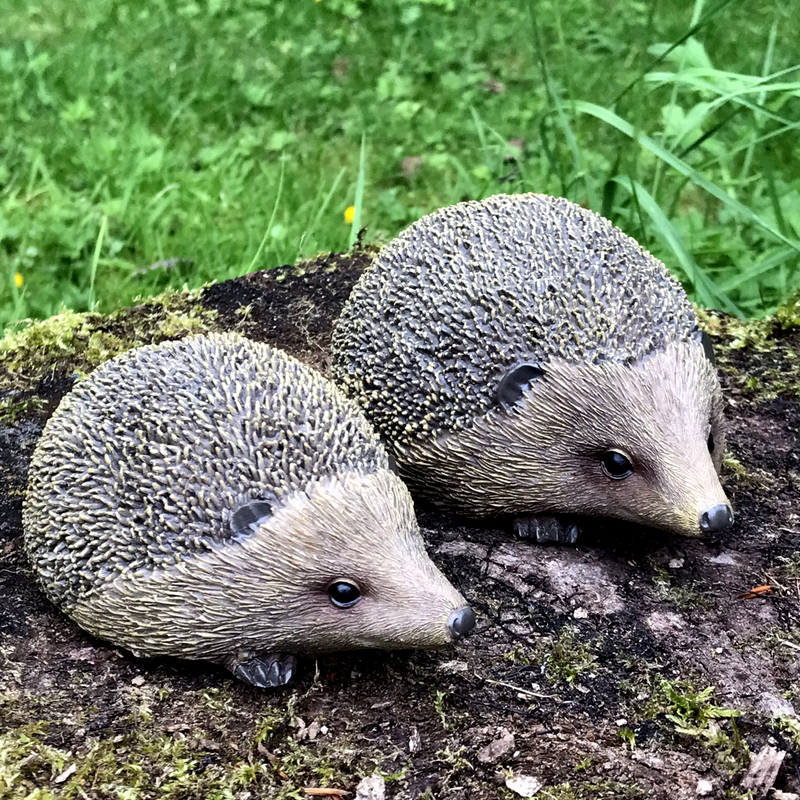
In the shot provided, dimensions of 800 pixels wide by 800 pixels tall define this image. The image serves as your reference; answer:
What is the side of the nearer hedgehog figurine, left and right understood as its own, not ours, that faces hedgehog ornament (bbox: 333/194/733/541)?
left

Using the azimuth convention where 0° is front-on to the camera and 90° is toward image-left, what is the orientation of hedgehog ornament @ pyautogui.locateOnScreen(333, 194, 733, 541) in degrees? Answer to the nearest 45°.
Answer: approximately 315°

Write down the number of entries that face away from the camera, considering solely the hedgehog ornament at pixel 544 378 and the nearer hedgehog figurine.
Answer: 0

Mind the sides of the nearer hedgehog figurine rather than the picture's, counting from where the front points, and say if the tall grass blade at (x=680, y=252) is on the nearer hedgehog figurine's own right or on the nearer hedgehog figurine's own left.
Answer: on the nearer hedgehog figurine's own left

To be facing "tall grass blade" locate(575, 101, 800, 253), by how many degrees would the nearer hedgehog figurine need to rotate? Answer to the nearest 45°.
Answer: approximately 90° to its left

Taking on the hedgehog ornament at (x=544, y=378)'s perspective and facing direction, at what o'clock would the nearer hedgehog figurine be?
The nearer hedgehog figurine is roughly at 3 o'clock from the hedgehog ornament.

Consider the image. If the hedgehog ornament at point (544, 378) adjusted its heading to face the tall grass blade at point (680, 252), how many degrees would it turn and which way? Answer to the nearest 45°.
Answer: approximately 135° to its left

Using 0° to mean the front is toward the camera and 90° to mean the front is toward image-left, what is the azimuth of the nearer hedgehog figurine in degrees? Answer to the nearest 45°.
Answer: approximately 315°
